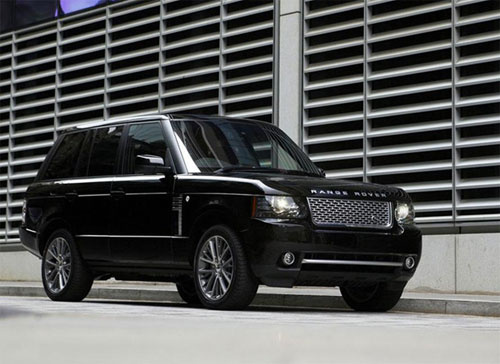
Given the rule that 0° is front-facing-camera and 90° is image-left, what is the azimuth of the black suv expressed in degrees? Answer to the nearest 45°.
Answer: approximately 315°

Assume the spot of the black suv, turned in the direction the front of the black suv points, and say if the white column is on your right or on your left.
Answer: on your left
